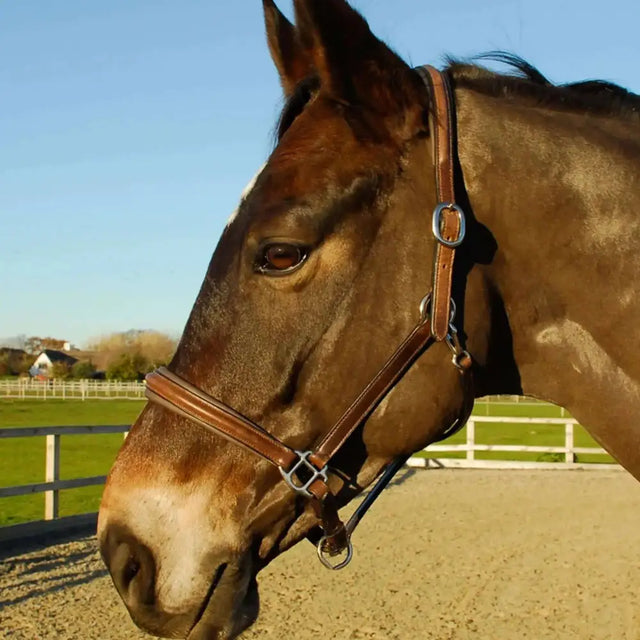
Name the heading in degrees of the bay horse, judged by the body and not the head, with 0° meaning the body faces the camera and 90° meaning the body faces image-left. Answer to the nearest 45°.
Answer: approximately 90°
